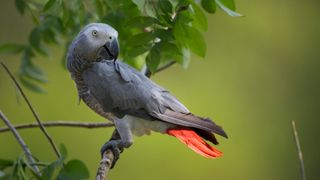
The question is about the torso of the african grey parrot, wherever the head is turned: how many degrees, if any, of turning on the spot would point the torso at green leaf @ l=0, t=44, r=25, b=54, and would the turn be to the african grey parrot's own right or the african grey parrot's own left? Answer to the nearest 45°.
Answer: approximately 45° to the african grey parrot's own right

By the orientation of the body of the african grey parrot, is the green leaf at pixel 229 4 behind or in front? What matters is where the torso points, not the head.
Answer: behind

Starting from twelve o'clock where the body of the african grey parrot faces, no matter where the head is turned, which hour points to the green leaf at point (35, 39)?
The green leaf is roughly at 2 o'clock from the african grey parrot.

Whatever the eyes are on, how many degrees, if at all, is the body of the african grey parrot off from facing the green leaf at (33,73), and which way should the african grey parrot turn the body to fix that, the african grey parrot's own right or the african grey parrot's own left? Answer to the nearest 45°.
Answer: approximately 45° to the african grey parrot's own right

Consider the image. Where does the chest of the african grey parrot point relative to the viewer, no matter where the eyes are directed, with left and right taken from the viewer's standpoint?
facing to the left of the viewer
